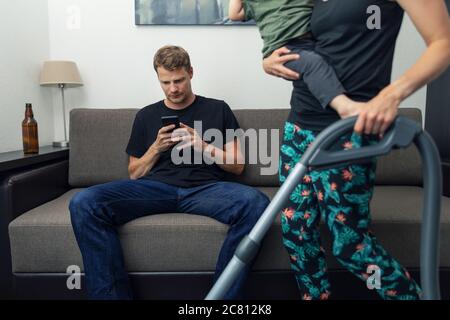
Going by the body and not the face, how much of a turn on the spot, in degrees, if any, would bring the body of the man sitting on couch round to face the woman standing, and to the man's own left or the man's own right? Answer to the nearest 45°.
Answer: approximately 45° to the man's own left

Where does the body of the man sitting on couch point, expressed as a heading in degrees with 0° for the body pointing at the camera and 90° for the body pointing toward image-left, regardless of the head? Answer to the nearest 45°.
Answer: approximately 0°

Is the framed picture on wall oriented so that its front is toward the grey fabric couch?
yes

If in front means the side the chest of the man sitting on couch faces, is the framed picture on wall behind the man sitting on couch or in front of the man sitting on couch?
behind

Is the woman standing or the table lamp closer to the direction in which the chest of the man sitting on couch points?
the woman standing

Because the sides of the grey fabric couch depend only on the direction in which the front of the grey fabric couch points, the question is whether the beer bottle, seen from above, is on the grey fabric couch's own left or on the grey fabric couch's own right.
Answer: on the grey fabric couch's own right

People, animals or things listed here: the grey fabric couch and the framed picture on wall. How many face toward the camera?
2

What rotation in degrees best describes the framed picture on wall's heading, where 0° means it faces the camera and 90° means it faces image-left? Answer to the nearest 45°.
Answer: approximately 0°

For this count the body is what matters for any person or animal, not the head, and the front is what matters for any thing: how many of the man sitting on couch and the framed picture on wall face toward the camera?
2
